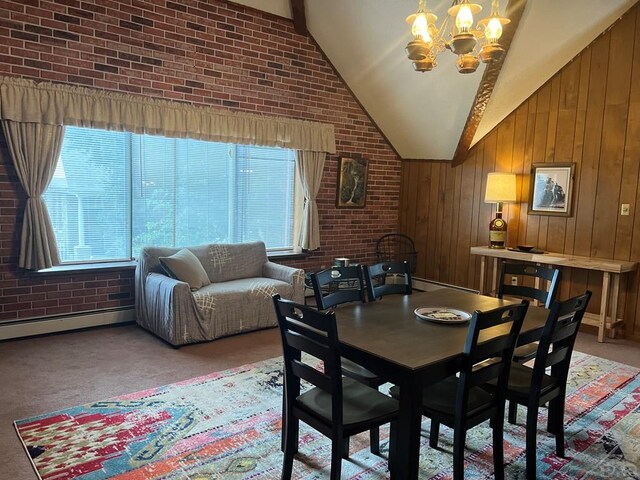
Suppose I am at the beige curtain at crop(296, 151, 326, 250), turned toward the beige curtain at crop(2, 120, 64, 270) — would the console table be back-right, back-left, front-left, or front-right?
back-left

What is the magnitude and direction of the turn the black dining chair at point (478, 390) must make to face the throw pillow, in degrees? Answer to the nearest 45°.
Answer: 0° — it already faces it

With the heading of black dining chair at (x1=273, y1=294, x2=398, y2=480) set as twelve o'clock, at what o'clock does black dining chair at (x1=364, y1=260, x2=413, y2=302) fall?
black dining chair at (x1=364, y1=260, x2=413, y2=302) is roughly at 11 o'clock from black dining chair at (x1=273, y1=294, x2=398, y2=480).

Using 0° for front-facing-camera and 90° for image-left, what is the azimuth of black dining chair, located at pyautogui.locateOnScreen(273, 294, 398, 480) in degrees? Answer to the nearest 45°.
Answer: approximately 225°

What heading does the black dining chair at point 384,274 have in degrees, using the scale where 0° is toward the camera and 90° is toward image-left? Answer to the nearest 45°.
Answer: approximately 315°
